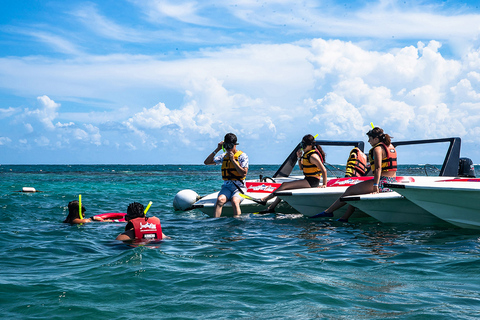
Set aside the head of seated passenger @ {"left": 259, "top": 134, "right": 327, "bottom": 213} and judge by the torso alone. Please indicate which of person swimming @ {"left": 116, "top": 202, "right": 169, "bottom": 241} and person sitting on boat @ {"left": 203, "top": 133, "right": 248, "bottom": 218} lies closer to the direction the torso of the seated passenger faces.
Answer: the person sitting on boat

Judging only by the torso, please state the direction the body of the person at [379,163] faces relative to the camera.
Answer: to the viewer's left

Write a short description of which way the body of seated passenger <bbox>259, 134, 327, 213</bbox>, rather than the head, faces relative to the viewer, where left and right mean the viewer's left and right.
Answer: facing to the left of the viewer

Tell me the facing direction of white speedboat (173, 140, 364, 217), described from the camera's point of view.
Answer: facing to the left of the viewer

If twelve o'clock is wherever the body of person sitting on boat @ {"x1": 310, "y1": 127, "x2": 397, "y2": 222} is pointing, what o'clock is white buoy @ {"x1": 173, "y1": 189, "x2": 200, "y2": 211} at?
The white buoy is roughly at 1 o'clock from the person sitting on boat.

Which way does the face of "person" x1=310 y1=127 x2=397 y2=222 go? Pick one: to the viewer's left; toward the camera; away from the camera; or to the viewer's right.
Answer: to the viewer's left

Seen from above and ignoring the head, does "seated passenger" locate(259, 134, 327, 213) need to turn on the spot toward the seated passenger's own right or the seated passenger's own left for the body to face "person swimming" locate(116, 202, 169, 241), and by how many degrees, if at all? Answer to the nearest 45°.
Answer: approximately 45° to the seated passenger's own left

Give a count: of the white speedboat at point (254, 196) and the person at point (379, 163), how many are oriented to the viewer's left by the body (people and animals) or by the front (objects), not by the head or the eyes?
2

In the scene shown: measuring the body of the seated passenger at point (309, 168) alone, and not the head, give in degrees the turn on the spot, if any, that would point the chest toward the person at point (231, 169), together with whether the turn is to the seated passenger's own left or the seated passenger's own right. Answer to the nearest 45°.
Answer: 0° — they already face them

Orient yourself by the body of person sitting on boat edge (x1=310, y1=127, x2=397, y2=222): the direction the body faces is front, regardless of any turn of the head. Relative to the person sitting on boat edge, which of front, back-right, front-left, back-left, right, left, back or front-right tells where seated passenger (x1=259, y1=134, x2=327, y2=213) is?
front-right
